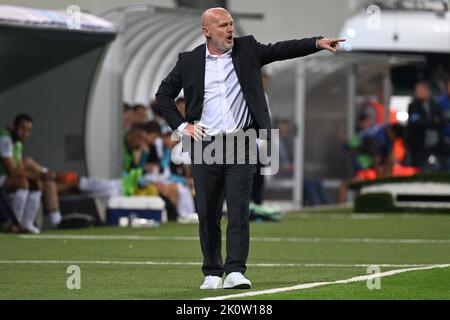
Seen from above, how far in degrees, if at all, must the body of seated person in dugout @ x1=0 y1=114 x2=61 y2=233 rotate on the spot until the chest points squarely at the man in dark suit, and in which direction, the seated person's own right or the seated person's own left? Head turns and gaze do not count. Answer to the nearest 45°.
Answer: approximately 45° to the seated person's own right

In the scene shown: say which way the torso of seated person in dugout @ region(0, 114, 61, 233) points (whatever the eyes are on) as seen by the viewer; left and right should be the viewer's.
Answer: facing the viewer and to the right of the viewer

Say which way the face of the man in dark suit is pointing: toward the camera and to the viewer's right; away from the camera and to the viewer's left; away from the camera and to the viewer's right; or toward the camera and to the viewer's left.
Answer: toward the camera and to the viewer's right
